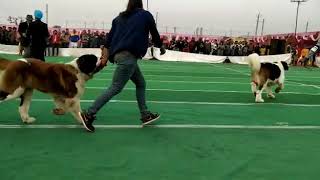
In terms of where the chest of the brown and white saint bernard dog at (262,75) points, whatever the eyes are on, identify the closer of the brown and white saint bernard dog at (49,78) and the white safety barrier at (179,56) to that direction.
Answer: the white safety barrier

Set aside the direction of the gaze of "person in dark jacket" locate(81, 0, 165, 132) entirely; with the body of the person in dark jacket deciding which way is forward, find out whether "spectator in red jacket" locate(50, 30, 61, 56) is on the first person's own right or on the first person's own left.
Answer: on the first person's own left

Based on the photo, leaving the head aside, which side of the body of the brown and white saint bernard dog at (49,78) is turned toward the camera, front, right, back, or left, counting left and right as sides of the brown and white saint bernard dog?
right

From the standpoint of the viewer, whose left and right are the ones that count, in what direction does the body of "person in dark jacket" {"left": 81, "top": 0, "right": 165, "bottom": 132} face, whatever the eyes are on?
facing away from the viewer and to the right of the viewer

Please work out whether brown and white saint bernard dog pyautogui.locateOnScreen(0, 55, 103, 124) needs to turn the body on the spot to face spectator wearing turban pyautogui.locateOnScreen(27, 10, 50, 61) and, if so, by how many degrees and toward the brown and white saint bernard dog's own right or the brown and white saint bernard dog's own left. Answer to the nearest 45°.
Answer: approximately 90° to the brown and white saint bernard dog's own left

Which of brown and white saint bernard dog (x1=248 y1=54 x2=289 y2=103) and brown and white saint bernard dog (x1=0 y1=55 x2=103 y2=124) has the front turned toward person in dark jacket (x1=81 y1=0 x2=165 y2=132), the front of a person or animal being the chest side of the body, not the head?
brown and white saint bernard dog (x1=0 y1=55 x2=103 y2=124)

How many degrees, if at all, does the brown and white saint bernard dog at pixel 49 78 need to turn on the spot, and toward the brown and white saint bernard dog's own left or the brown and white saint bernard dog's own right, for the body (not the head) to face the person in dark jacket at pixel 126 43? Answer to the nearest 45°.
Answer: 0° — it already faces them

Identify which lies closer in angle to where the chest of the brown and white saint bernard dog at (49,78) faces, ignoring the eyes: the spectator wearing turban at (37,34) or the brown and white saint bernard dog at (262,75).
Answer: the brown and white saint bernard dog
